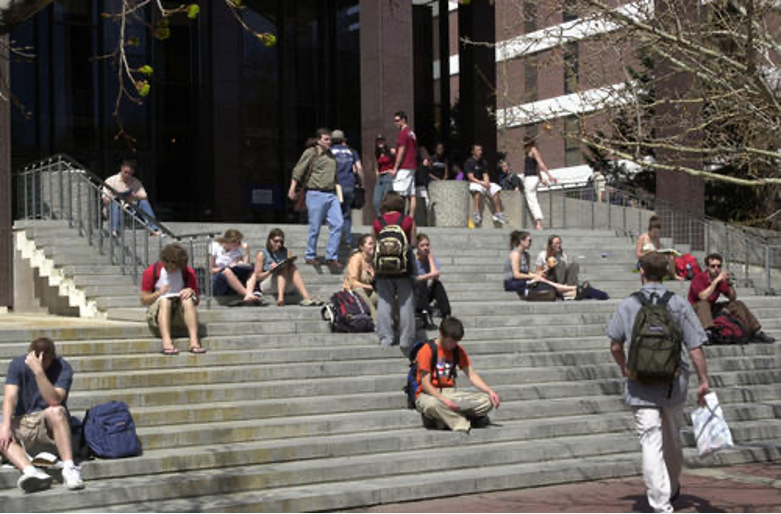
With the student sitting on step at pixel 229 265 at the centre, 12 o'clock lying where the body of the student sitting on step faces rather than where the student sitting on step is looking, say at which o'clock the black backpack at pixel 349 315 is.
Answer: The black backpack is roughly at 12 o'clock from the student sitting on step.

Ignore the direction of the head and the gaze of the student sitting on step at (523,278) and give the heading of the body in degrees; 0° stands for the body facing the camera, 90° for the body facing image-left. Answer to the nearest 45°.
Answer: approximately 270°

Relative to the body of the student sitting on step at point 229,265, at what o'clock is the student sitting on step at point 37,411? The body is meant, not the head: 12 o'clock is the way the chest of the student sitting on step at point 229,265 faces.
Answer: the student sitting on step at point 37,411 is roughly at 2 o'clock from the student sitting on step at point 229,265.

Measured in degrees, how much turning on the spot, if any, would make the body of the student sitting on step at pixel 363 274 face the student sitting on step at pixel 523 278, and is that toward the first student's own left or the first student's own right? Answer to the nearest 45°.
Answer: approximately 90° to the first student's own left

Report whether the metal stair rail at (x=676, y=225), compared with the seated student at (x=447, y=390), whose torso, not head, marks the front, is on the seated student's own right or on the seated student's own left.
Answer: on the seated student's own left

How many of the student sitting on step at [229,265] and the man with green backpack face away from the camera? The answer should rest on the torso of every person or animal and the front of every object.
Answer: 1

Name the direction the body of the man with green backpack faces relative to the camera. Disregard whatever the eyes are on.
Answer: away from the camera

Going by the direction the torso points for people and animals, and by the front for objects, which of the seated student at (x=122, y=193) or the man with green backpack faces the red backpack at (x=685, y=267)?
the man with green backpack

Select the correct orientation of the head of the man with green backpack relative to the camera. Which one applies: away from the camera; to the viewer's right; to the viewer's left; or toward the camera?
away from the camera

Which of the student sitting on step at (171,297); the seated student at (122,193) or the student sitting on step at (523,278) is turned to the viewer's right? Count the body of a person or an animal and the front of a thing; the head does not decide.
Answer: the student sitting on step at (523,278)

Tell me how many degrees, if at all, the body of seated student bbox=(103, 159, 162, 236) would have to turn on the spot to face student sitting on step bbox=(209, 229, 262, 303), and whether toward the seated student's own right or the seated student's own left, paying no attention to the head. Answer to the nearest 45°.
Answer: approximately 45° to the seated student's own left

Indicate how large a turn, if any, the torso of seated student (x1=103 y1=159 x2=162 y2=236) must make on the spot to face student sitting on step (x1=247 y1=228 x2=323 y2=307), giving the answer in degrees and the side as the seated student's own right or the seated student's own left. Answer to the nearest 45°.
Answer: approximately 45° to the seated student's own left
